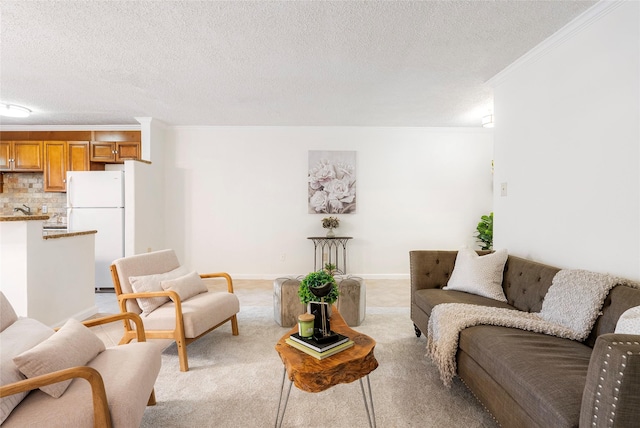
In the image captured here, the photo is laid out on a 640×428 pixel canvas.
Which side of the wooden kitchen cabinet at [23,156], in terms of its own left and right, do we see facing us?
front

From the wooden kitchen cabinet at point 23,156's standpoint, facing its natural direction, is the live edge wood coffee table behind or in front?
in front

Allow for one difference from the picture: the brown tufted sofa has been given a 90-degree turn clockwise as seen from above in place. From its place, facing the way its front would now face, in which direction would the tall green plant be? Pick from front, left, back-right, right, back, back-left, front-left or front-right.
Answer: front-right

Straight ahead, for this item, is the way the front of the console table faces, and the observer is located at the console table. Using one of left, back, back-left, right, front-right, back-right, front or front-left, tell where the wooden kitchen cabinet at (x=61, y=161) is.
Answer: right

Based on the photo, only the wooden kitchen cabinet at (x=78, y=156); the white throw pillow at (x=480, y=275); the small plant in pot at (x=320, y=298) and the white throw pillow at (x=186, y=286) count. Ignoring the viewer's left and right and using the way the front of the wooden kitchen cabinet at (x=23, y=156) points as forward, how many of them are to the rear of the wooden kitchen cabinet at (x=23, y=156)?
0

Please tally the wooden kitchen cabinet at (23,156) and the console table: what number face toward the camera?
2

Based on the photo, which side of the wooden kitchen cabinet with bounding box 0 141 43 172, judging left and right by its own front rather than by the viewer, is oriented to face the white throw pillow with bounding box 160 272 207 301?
front

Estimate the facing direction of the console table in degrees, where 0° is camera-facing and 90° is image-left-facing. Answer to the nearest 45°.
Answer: approximately 0°

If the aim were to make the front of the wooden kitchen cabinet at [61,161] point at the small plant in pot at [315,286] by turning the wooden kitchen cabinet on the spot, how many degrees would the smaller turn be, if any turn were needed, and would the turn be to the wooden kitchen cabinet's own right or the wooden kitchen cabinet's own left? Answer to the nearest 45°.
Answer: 0° — it already faces it

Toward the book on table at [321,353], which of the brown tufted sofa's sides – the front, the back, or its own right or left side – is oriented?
front

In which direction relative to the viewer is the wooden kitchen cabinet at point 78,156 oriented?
toward the camera

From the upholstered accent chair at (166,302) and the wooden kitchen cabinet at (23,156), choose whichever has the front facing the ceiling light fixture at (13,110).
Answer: the wooden kitchen cabinet

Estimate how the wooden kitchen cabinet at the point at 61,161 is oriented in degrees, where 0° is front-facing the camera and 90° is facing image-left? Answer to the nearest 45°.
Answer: approximately 0°

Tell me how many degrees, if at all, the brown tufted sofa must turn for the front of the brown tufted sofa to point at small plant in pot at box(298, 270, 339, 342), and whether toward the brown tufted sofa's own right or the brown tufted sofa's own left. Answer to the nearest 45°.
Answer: approximately 45° to the brown tufted sofa's own right

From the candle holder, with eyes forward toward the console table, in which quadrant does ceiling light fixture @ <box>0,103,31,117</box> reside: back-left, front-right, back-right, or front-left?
front-left

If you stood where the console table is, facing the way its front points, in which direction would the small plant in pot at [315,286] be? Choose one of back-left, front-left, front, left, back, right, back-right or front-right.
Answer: front

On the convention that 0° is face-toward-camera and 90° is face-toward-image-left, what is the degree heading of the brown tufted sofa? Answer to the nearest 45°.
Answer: approximately 45°

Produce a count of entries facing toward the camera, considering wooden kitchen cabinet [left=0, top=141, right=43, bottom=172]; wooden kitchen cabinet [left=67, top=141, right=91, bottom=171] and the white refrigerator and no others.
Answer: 3

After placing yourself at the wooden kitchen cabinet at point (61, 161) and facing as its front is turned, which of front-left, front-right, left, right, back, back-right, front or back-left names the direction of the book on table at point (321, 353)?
front

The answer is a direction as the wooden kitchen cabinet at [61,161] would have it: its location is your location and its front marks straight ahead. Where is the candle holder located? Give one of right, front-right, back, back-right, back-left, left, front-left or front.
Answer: front
